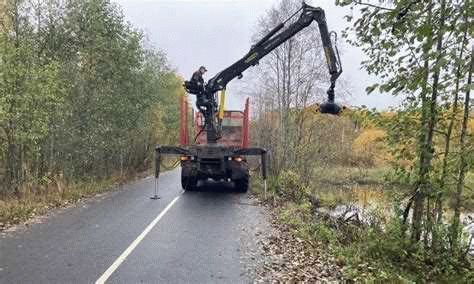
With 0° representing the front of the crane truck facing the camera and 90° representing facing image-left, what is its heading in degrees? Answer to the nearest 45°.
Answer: approximately 180°
